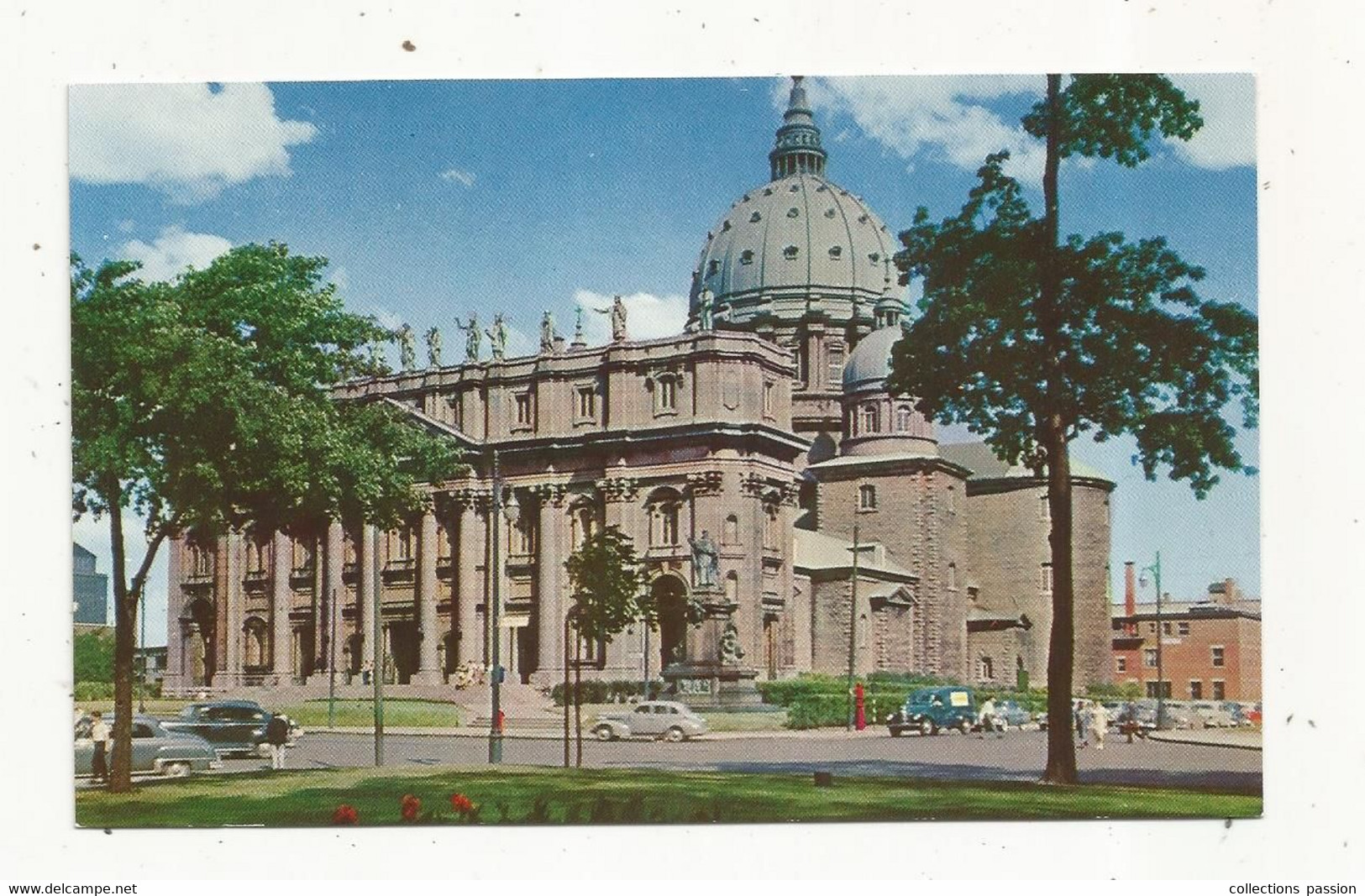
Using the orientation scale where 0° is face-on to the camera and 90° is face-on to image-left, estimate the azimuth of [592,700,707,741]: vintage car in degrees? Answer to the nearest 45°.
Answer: approximately 90°

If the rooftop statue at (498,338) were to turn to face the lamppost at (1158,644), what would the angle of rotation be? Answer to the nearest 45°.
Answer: approximately 90° to its left

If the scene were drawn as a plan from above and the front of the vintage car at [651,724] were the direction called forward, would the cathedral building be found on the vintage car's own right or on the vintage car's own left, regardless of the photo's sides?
on the vintage car's own right

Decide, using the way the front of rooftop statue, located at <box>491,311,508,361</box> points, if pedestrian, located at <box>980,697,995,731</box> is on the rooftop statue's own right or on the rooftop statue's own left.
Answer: on the rooftop statue's own left
